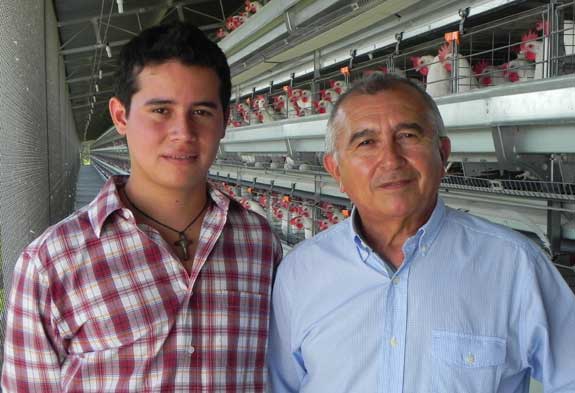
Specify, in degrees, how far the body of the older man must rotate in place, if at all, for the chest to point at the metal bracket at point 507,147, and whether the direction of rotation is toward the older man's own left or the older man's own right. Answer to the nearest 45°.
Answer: approximately 180°

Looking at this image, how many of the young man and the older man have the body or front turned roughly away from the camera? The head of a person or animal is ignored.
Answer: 0

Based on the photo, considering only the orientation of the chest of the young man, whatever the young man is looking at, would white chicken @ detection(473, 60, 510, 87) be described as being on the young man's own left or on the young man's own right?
on the young man's own left

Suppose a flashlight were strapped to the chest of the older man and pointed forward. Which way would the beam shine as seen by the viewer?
toward the camera

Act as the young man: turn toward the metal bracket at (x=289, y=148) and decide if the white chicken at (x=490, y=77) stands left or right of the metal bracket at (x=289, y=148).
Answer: right

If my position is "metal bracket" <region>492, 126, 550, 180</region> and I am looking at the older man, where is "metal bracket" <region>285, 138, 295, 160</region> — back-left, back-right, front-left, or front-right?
back-right

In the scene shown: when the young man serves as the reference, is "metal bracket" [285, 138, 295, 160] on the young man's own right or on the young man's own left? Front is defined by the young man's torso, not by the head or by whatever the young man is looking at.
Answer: on the young man's own left

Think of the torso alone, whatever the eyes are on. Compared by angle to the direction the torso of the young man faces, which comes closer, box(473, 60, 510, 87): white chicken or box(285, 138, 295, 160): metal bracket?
the white chicken

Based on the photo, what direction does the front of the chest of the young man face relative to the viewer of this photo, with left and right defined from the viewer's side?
facing the viewer and to the right of the viewer

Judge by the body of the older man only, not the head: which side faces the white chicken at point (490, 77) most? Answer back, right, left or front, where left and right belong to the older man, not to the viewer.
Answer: back
